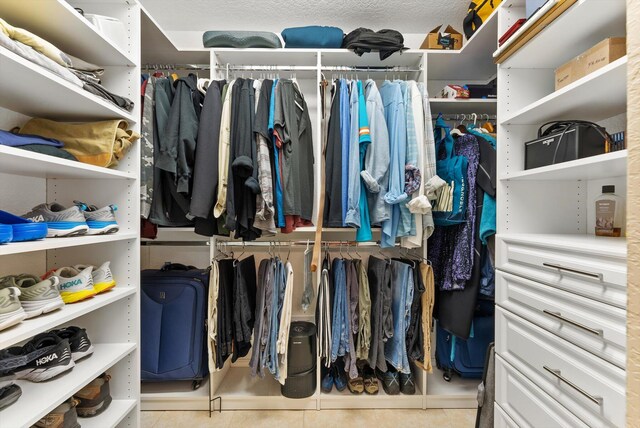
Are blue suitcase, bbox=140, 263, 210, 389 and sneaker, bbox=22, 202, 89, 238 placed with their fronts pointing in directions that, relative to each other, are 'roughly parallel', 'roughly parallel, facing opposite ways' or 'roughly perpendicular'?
roughly perpendicular

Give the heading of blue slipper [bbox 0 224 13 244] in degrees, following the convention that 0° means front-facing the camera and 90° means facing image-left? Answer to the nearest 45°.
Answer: approximately 270°

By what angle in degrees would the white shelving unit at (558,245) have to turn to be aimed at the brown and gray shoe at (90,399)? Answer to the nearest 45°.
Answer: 0° — it already faces it

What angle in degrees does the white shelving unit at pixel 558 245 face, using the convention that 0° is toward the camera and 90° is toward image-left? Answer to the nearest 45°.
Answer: approximately 45°
